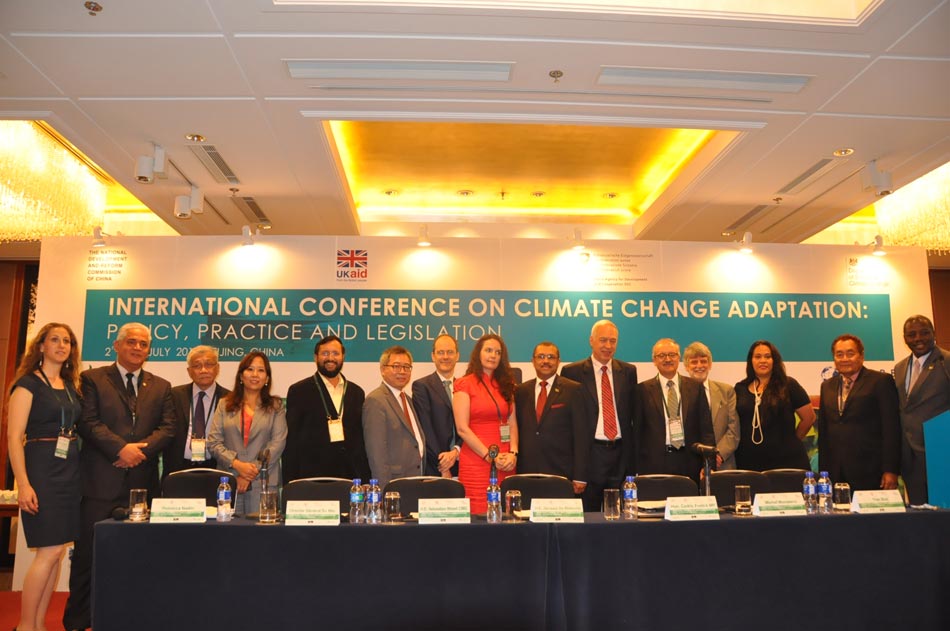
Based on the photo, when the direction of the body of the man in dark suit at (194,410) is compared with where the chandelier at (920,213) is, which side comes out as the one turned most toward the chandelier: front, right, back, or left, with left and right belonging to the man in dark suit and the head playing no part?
left

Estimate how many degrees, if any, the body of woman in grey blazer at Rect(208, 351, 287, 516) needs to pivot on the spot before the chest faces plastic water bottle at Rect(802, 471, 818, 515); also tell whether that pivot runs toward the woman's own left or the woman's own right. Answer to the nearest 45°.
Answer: approximately 45° to the woman's own left

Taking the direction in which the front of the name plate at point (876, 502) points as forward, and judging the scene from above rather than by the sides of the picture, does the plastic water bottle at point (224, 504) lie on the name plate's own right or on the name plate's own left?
on the name plate's own right

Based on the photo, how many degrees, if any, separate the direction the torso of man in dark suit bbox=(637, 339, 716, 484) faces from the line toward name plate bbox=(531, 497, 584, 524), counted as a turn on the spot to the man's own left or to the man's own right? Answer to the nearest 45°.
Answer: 0° — they already face it

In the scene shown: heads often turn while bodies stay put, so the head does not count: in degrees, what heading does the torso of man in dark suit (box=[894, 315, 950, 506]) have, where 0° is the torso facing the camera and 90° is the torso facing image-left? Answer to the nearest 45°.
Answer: approximately 45°

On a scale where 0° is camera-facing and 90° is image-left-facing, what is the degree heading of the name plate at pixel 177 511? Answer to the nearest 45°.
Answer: approximately 0°

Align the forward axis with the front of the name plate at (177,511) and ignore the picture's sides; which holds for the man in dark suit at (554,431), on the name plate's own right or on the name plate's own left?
on the name plate's own left

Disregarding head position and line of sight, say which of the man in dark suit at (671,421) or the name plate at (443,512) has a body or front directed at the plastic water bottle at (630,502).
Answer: the man in dark suit
